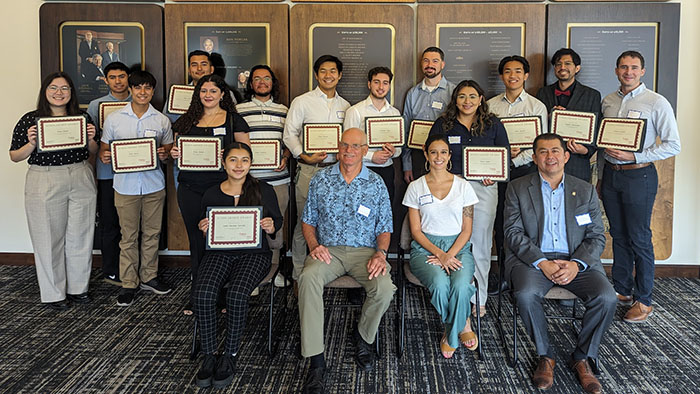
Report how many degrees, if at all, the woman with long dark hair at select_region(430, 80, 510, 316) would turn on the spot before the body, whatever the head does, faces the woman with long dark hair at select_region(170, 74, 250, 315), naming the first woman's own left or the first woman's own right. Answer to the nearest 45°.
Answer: approximately 90° to the first woman's own right

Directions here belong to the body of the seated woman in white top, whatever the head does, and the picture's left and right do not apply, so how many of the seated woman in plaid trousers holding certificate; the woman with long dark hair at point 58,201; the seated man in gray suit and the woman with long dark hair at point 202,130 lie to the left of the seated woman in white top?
1

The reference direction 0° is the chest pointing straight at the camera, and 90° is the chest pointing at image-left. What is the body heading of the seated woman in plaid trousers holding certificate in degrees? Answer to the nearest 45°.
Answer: approximately 0°

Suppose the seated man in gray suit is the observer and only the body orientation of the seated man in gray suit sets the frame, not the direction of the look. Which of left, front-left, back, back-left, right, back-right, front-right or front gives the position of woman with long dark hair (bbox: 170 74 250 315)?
right

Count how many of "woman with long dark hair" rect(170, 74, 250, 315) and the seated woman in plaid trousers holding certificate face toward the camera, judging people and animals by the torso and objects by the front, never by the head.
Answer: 2
